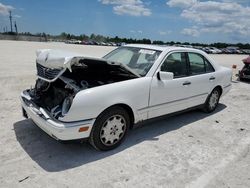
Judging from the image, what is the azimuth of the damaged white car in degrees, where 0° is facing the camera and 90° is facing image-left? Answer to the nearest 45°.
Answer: approximately 45°
